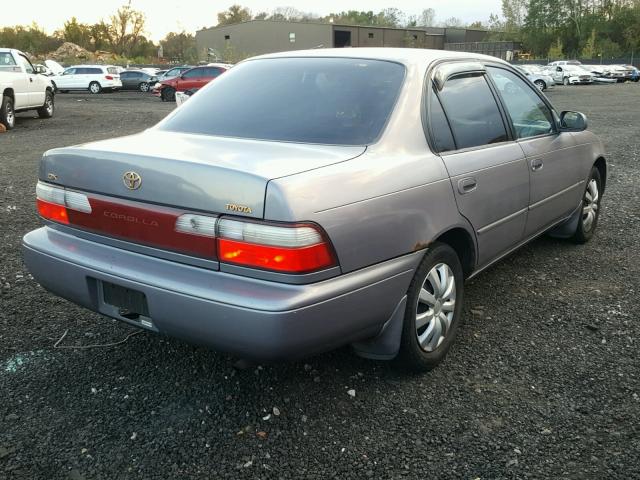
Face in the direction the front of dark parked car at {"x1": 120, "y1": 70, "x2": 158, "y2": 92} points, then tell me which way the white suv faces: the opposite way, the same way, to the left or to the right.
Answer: the opposite way

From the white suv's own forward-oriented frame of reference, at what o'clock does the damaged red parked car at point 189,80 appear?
The damaged red parked car is roughly at 7 o'clock from the white suv.

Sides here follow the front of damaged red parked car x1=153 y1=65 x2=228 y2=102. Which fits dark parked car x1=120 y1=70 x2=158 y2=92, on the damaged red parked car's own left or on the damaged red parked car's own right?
on the damaged red parked car's own right

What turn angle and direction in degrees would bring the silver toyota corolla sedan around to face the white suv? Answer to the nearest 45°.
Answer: approximately 45° to its left

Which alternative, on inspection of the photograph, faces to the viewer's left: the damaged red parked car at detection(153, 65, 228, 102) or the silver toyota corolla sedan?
the damaged red parked car

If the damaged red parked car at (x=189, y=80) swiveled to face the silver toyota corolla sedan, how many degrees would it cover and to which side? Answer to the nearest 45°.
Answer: approximately 90° to its left

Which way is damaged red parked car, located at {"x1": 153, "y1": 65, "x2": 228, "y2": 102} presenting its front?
to the viewer's left

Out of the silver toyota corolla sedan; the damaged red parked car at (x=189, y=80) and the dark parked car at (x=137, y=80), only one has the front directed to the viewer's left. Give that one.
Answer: the damaged red parked car at (x=189, y=80)

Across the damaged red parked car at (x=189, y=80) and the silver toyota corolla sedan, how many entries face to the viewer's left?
1
